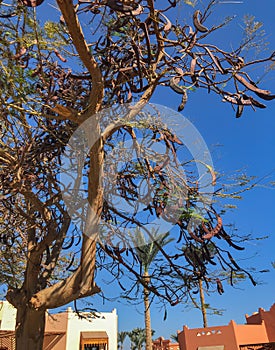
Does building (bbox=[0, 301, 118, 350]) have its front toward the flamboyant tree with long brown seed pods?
yes

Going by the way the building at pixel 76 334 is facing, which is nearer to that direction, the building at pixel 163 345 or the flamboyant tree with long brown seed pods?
the flamboyant tree with long brown seed pods

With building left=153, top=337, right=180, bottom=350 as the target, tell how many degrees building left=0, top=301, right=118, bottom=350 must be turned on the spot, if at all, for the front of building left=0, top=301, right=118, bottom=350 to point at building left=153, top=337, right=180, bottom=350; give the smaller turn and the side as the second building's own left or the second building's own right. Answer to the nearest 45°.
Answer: approximately 135° to the second building's own left

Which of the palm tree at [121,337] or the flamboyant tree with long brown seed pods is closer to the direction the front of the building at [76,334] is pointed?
the flamboyant tree with long brown seed pods

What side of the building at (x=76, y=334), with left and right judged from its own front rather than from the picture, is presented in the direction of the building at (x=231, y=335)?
left

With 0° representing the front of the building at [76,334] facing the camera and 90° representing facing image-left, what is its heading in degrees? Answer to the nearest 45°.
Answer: approximately 0°

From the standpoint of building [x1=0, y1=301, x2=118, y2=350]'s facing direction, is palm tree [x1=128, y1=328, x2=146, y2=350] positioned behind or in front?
behind
